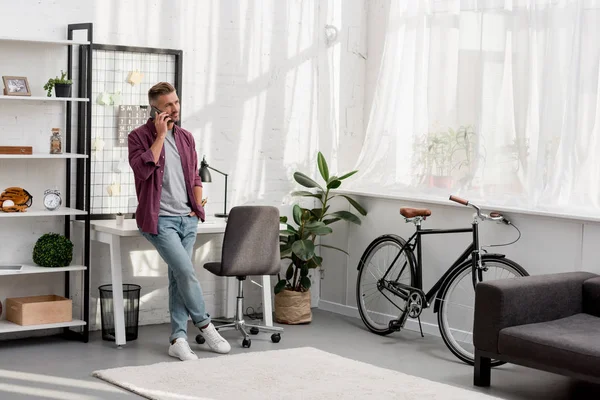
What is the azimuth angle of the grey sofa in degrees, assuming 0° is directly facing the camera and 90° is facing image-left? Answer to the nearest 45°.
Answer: approximately 45°

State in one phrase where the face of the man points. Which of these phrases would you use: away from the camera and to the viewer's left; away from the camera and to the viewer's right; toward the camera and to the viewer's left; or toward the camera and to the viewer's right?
toward the camera and to the viewer's right

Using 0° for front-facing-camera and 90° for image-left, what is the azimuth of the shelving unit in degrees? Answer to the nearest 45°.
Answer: approximately 0°

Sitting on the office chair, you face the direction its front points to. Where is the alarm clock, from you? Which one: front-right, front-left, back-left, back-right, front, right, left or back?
front-left

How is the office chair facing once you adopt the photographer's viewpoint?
facing away from the viewer and to the left of the viewer

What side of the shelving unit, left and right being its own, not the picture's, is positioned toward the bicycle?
left

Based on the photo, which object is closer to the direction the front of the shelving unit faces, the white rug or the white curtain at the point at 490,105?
the white rug

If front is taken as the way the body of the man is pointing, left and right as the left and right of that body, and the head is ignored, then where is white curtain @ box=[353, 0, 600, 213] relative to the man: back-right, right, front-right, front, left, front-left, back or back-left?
front-left

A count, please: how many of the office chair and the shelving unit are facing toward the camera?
1

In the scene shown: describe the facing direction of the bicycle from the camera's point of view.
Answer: facing the viewer and to the right of the viewer
